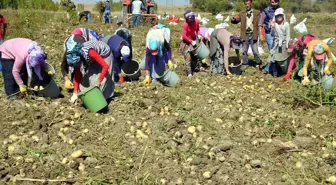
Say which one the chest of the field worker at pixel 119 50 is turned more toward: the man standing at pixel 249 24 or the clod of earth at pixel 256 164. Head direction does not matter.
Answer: the clod of earth

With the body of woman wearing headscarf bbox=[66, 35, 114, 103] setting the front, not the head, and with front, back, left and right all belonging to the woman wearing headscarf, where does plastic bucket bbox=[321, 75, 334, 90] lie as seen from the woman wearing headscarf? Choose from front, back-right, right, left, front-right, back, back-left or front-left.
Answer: back-left

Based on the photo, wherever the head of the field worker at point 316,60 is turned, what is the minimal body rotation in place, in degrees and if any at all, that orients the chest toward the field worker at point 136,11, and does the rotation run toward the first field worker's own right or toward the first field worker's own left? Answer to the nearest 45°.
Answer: approximately 135° to the first field worker's own right

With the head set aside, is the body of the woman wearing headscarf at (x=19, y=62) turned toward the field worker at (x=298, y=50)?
yes

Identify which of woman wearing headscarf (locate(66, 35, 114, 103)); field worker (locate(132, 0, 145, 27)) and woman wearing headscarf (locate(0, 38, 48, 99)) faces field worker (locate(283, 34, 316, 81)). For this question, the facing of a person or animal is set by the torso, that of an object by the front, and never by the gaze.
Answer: woman wearing headscarf (locate(0, 38, 48, 99))

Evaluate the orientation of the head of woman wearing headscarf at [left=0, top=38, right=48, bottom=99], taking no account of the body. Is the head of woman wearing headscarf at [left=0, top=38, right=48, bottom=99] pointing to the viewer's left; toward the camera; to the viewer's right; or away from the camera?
to the viewer's right

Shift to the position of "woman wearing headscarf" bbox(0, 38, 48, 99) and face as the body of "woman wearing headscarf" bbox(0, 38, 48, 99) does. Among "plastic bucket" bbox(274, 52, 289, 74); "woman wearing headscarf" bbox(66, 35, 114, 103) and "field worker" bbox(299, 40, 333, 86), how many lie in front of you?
3

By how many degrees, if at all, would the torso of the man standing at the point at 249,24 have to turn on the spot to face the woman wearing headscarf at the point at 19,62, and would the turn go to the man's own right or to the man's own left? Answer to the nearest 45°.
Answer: approximately 45° to the man's own right

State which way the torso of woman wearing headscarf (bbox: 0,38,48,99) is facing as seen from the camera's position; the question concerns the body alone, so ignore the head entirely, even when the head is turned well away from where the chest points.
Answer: to the viewer's right
